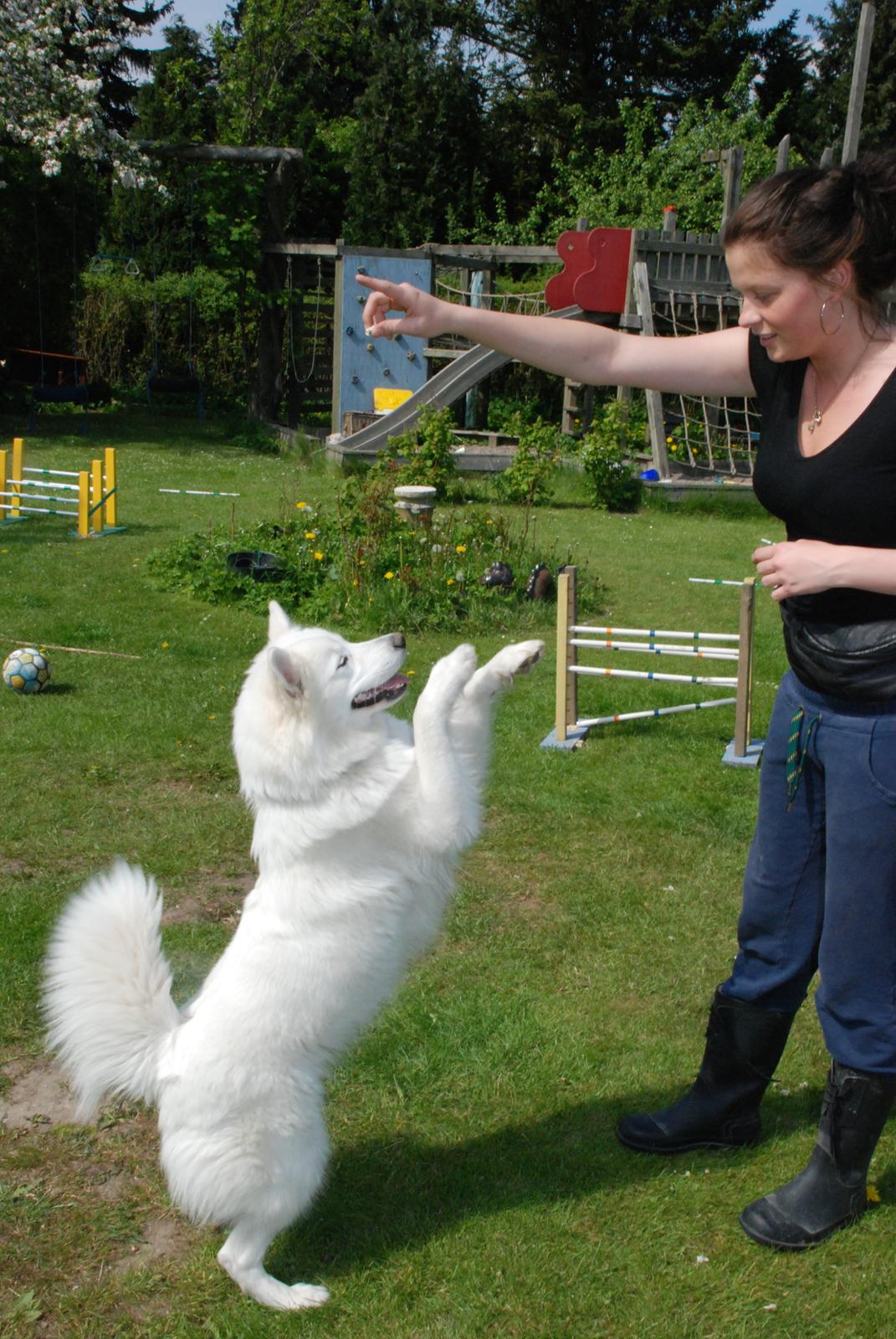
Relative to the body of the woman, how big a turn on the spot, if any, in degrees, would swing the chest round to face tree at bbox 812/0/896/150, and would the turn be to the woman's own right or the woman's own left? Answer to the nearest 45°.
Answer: approximately 135° to the woman's own right

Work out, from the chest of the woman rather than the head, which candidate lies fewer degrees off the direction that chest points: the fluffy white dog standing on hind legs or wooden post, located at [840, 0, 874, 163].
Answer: the fluffy white dog standing on hind legs

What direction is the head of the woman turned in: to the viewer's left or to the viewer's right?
to the viewer's left

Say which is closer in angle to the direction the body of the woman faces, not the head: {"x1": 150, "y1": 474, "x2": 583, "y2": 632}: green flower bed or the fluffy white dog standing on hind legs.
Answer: the fluffy white dog standing on hind legs

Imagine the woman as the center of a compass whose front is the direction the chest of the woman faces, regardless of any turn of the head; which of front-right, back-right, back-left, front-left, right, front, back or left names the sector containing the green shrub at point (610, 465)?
back-right

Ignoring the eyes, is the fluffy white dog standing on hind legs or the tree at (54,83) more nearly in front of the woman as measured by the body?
the fluffy white dog standing on hind legs

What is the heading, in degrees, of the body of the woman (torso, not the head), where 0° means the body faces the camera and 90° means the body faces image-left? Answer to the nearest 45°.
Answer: approximately 45°

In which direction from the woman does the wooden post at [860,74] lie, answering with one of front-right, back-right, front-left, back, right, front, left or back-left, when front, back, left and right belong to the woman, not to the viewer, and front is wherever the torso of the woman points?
back-right
